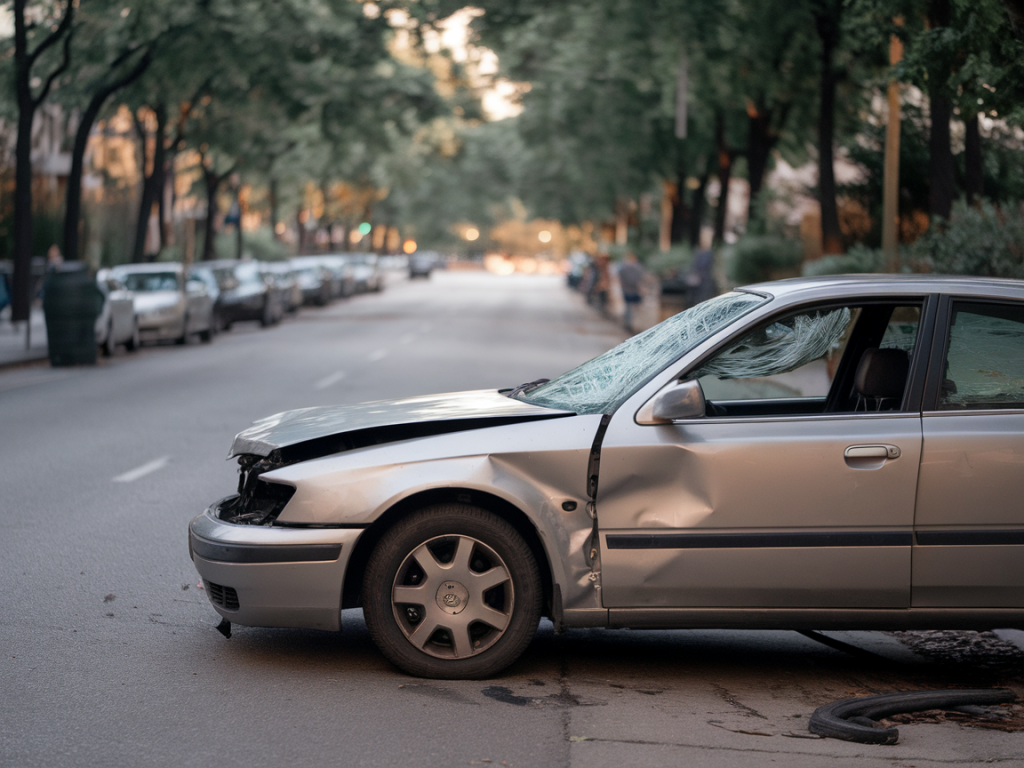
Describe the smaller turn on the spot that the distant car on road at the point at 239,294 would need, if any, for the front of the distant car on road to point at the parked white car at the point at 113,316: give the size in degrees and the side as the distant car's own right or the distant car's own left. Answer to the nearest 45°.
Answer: approximately 45° to the distant car's own right

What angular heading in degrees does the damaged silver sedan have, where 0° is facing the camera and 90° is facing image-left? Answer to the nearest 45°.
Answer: approximately 90°

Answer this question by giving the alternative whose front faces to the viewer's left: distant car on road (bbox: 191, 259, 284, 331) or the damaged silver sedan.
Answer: the damaged silver sedan

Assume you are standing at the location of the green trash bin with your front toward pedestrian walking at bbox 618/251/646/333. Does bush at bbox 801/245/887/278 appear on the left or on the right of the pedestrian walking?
right

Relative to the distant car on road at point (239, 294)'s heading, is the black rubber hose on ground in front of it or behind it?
in front

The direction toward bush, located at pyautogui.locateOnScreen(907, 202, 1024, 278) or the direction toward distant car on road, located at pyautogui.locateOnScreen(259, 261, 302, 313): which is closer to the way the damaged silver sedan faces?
the distant car on road

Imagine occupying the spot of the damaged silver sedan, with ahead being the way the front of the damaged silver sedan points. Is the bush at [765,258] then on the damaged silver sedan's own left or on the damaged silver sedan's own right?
on the damaged silver sedan's own right

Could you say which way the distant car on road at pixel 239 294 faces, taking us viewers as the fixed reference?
facing the viewer and to the right of the viewer

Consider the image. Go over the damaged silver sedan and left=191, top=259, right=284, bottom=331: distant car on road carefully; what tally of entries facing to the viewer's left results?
1

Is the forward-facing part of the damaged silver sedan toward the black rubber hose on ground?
no

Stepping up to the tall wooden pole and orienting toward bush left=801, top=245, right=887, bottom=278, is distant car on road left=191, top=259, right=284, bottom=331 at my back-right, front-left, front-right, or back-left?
front-left

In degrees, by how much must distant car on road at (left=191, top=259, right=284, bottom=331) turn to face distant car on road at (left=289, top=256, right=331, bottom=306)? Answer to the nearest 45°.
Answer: approximately 135° to its left

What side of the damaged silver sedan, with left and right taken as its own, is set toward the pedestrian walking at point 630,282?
right
